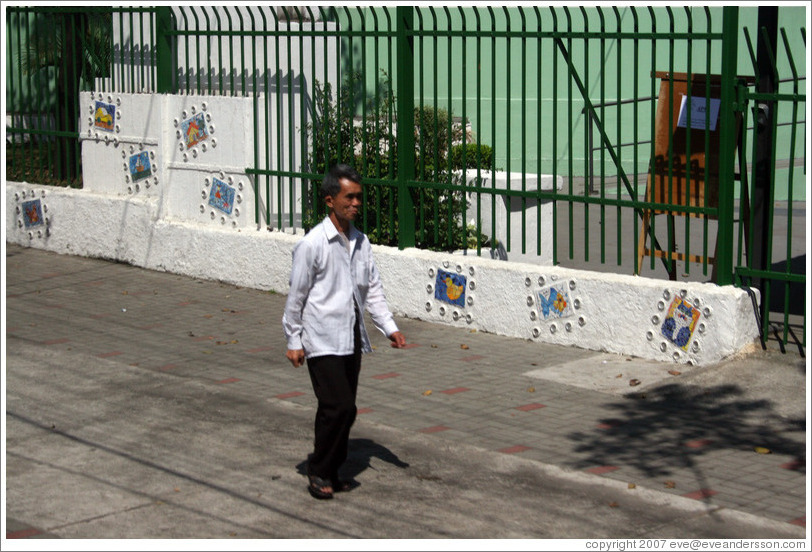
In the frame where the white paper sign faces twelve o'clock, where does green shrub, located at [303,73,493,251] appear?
The green shrub is roughly at 4 o'clock from the white paper sign.

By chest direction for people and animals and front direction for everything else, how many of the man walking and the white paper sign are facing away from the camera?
0

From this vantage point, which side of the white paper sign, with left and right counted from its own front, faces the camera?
front

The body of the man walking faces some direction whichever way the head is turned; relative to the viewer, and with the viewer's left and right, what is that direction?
facing the viewer and to the right of the viewer

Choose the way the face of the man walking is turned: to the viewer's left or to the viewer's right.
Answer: to the viewer's right

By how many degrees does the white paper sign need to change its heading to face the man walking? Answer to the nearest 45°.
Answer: approximately 45° to its right

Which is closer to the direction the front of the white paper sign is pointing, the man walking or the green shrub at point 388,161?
the man walking

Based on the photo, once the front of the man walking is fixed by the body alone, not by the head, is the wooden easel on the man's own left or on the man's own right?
on the man's own left
